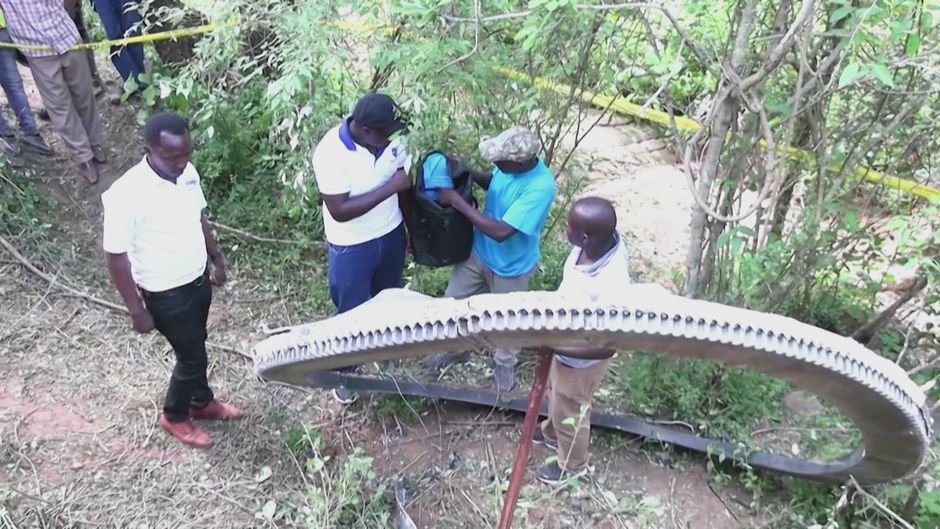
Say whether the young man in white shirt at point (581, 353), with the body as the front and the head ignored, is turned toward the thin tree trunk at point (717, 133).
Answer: no

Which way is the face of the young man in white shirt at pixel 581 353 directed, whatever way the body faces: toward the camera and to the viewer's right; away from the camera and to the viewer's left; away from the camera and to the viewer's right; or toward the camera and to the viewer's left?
away from the camera and to the viewer's left

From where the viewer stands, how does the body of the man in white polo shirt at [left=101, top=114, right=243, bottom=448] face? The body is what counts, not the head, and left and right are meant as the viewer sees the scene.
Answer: facing the viewer and to the right of the viewer

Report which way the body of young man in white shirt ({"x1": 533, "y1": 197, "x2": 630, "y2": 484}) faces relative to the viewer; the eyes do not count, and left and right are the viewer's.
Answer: facing to the left of the viewer

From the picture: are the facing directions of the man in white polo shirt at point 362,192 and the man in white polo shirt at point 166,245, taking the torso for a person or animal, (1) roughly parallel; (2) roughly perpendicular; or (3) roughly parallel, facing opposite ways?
roughly parallel

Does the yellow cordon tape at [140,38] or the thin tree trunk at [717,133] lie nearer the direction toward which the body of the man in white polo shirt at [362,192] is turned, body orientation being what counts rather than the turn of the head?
the thin tree trunk

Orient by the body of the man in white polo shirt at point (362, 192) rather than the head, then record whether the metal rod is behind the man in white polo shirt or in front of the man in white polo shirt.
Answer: in front

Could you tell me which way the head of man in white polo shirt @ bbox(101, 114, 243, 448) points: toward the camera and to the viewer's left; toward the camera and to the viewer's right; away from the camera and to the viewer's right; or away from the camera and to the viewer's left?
toward the camera and to the viewer's right

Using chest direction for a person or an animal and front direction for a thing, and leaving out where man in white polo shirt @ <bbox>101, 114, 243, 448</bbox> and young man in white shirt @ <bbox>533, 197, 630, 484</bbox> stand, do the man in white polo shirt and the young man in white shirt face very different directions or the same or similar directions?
very different directions

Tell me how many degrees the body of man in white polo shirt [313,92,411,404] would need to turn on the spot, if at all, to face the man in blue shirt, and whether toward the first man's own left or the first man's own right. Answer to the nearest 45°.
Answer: approximately 45° to the first man's own left

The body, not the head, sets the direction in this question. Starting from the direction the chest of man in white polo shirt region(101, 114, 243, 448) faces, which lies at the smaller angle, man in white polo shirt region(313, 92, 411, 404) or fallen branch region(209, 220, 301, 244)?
the man in white polo shirt

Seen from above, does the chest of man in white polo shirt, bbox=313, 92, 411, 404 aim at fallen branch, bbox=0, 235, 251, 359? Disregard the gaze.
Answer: no

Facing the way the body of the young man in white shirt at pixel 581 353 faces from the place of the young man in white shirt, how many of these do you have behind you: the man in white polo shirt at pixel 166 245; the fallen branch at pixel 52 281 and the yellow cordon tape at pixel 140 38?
0

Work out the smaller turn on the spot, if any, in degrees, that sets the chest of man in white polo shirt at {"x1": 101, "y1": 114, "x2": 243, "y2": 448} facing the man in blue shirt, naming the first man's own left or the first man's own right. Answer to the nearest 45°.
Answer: approximately 45° to the first man's own left

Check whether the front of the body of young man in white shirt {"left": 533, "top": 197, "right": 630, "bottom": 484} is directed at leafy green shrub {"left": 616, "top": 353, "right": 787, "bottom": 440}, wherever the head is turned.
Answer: no

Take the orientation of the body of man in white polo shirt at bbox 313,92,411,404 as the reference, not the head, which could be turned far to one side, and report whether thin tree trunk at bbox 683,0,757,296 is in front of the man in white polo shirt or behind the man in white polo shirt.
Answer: in front

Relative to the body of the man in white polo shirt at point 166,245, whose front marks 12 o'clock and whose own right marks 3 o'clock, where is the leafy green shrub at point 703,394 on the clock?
The leafy green shrub is roughly at 11 o'clock from the man in white polo shirt.
